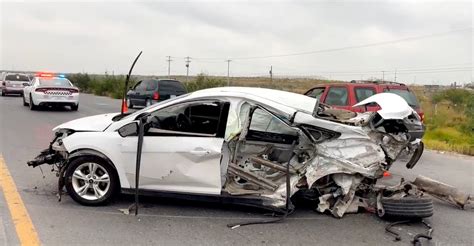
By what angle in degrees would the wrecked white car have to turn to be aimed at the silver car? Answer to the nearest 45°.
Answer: approximately 45° to its right

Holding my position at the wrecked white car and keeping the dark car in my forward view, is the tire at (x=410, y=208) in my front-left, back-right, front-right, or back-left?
back-right

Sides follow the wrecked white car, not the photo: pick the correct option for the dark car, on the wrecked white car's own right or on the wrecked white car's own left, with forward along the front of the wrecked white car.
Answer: on the wrecked white car's own right

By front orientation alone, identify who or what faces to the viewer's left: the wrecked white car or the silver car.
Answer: the wrecked white car

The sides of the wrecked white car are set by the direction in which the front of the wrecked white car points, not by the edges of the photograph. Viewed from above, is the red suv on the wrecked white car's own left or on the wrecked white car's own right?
on the wrecked white car's own right

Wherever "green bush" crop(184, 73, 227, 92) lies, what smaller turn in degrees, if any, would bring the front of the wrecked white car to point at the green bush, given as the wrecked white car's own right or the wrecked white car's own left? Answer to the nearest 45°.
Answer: approximately 90° to the wrecked white car's own right

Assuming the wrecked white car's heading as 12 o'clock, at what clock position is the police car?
The police car is roughly at 2 o'clock from the wrecked white car.

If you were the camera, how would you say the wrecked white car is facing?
facing to the left of the viewer
